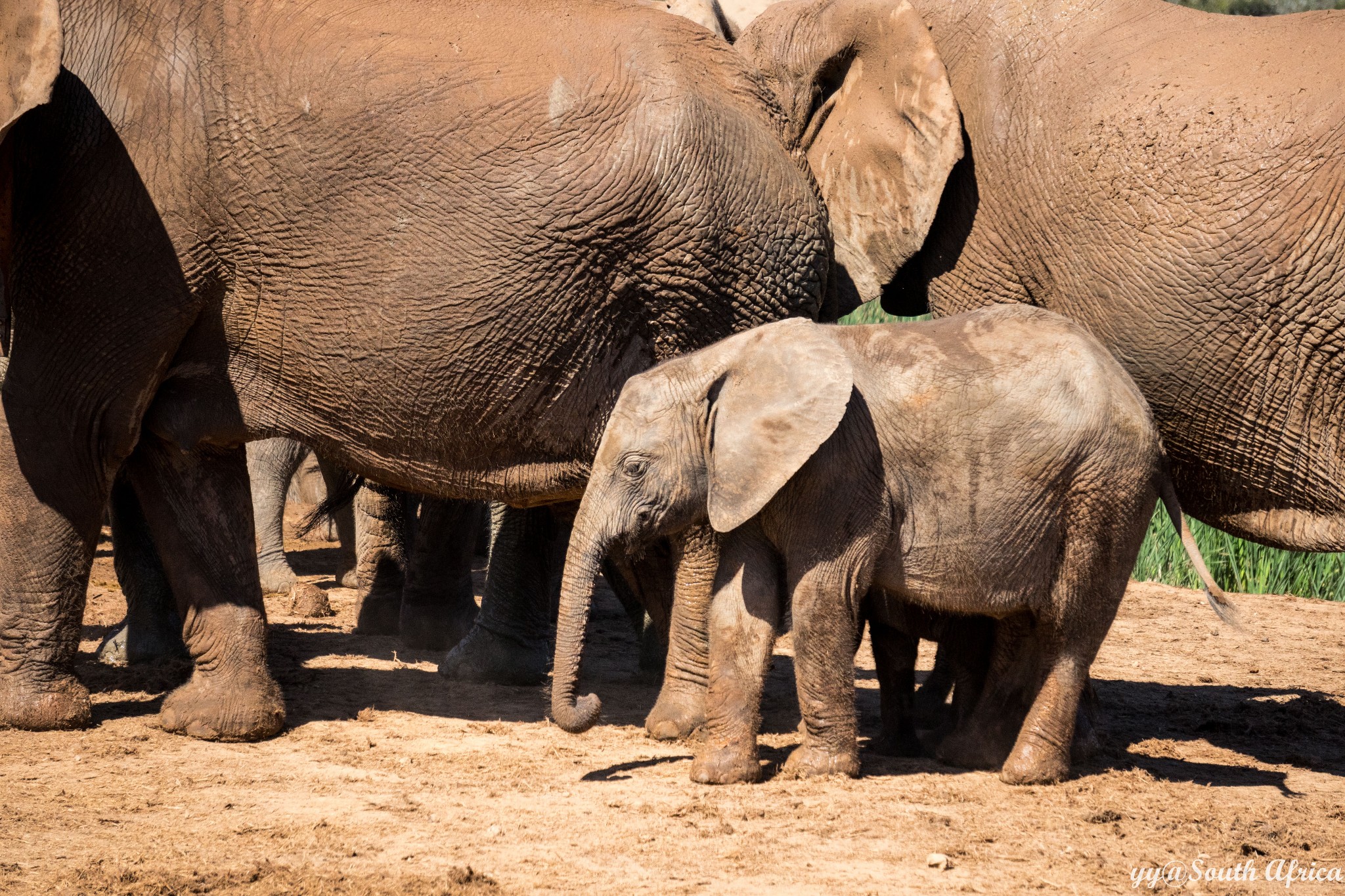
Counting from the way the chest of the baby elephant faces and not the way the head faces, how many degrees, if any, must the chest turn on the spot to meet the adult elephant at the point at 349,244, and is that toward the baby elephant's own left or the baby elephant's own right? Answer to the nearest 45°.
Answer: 0° — it already faces it

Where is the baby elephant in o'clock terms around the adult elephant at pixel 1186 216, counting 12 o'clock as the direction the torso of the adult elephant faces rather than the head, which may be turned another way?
The baby elephant is roughly at 11 o'clock from the adult elephant.

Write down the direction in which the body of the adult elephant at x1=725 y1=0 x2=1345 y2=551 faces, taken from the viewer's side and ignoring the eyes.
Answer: to the viewer's left

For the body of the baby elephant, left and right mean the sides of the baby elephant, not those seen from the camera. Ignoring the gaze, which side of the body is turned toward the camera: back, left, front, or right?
left

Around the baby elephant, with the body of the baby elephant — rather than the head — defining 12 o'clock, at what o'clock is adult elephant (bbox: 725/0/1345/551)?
The adult elephant is roughly at 5 o'clock from the baby elephant.
